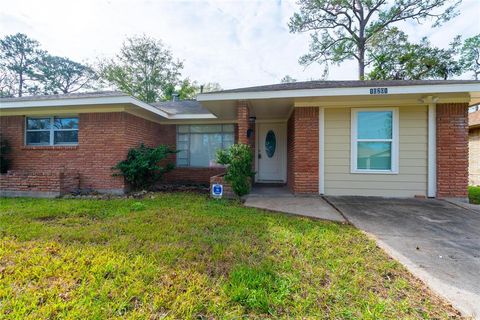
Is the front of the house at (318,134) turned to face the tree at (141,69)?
no

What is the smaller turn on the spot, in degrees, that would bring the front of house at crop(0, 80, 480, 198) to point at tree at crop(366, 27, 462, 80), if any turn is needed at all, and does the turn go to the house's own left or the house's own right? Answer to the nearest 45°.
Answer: approximately 135° to the house's own left

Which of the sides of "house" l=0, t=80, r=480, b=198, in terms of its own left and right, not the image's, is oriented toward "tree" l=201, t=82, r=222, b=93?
back

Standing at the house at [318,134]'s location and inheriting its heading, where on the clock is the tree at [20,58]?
The tree is roughly at 4 o'clock from the house.

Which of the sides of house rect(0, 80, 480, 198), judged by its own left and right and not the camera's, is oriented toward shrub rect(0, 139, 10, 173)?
right

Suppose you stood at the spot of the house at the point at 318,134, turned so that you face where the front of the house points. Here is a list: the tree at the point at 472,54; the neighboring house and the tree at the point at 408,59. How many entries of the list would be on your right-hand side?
0

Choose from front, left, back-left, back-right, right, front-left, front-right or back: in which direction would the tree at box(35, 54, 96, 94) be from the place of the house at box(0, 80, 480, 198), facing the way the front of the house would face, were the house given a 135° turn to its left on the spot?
left

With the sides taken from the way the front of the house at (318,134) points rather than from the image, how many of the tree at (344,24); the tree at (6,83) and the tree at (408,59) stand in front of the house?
0

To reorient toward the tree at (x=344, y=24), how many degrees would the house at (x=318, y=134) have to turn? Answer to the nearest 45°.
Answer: approximately 135° to its left

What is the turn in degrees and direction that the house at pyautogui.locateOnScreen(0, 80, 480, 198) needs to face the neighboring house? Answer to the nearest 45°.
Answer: approximately 135° to its left

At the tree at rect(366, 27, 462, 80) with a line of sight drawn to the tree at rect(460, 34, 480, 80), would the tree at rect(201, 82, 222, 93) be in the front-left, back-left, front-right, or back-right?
back-left

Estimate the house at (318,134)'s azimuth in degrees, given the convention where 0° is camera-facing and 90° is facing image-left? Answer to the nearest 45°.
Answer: approximately 0°

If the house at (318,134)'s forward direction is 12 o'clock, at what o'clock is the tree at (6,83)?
The tree is roughly at 4 o'clock from the house.
